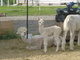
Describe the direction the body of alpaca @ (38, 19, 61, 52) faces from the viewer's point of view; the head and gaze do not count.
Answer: to the viewer's left
